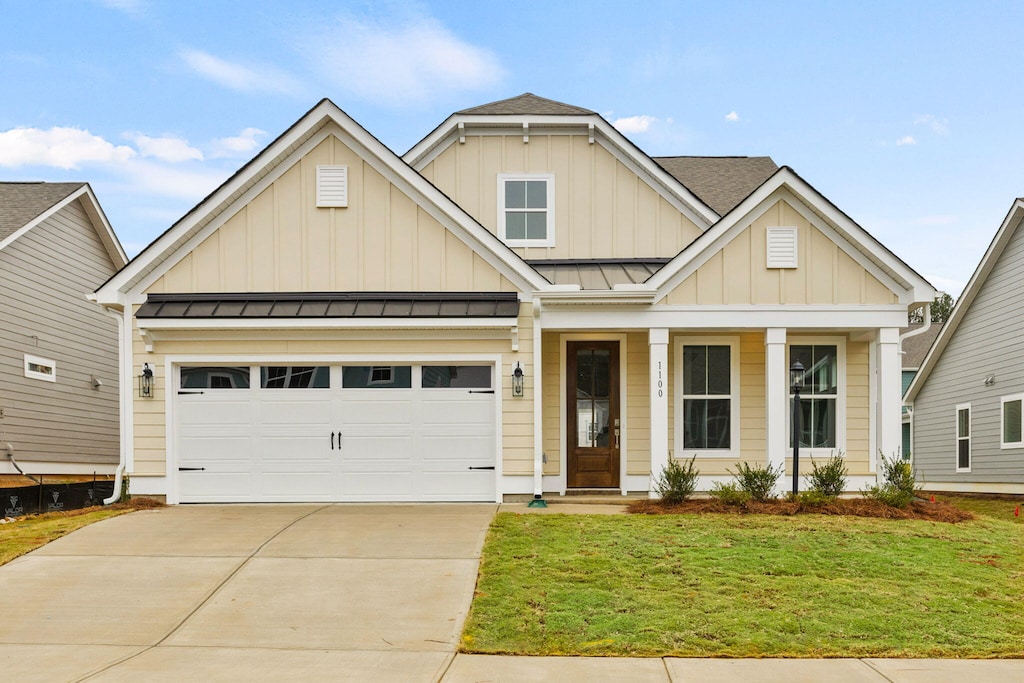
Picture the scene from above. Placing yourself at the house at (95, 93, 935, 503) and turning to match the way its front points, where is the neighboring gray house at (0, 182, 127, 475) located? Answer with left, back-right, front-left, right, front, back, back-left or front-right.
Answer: back-right

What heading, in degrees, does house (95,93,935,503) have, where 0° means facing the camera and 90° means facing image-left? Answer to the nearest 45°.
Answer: approximately 0°

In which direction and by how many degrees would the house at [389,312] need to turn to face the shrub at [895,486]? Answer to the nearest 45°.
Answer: approximately 90° to its left

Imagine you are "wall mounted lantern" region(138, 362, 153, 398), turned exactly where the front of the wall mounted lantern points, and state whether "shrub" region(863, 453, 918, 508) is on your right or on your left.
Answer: on your left

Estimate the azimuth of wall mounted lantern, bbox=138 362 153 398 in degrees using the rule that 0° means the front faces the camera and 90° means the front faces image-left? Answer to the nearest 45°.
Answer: approximately 0°
